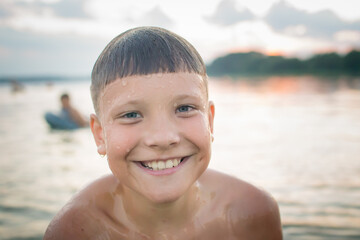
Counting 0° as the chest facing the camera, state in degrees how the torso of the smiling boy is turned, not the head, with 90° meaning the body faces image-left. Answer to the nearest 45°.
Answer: approximately 0°

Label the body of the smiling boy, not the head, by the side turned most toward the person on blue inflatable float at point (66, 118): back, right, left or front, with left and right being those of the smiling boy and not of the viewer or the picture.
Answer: back
